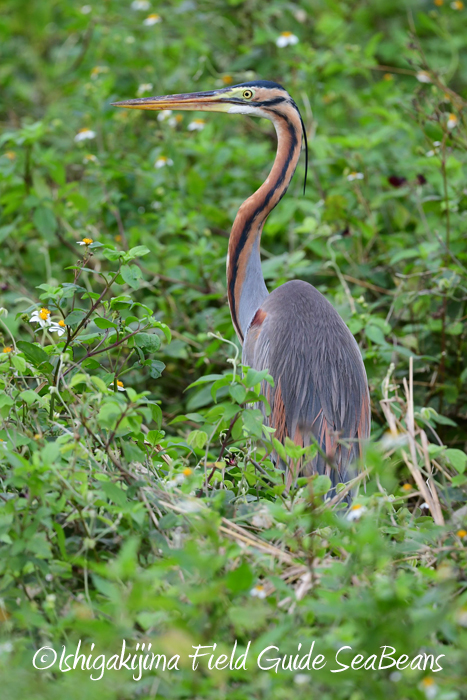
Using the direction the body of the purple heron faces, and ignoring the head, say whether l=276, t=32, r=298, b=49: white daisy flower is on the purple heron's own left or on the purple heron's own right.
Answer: on the purple heron's own right

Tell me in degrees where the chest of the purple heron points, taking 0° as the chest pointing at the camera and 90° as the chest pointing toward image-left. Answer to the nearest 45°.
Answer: approximately 90°

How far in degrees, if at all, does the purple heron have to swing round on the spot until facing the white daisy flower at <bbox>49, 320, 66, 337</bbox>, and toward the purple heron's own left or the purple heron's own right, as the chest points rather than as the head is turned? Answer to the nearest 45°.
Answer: approximately 45° to the purple heron's own left

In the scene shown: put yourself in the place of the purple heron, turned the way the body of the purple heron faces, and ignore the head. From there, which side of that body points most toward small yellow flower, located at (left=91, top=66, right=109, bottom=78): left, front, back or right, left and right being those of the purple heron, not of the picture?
front
